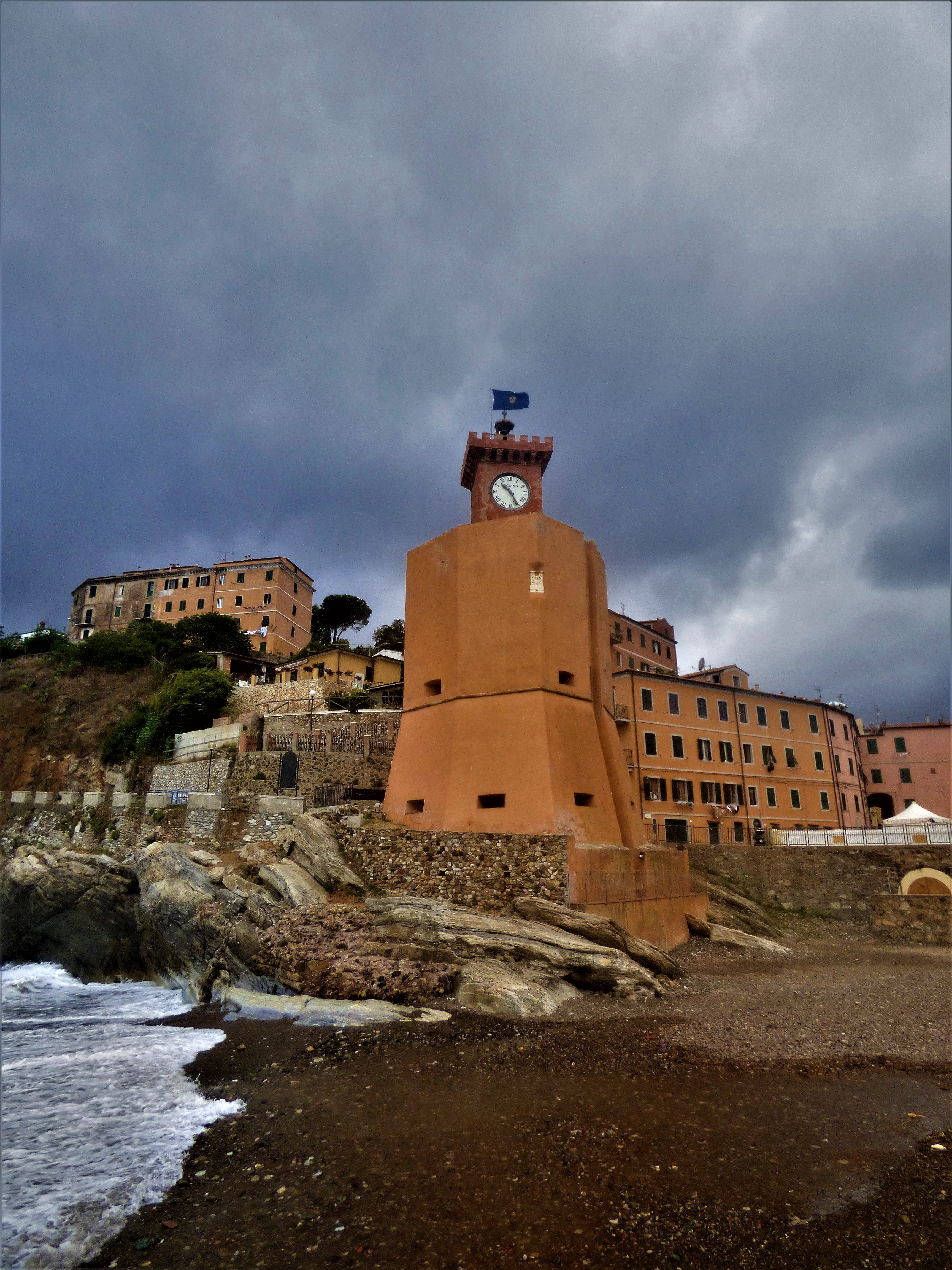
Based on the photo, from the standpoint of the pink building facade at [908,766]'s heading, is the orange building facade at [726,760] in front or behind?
in front

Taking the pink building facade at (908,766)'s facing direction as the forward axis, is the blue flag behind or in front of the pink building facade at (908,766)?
in front

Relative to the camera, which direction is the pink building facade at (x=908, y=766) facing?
toward the camera

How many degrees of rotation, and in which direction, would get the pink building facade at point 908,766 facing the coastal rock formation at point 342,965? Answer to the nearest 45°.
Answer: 0° — it already faces it

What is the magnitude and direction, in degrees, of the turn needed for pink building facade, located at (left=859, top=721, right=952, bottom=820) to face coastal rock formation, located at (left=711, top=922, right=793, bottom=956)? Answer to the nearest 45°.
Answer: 0° — it already faces it

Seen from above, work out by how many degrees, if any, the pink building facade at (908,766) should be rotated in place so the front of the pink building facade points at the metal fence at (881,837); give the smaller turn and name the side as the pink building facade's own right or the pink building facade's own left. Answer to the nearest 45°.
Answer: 0° — it already faces it

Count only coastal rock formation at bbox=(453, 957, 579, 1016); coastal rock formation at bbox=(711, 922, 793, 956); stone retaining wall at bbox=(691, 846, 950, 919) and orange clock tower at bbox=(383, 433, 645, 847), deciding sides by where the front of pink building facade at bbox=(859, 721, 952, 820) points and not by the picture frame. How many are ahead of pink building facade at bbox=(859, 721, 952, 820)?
4

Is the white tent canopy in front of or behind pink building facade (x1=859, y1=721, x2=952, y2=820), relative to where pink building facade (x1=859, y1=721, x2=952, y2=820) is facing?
in front

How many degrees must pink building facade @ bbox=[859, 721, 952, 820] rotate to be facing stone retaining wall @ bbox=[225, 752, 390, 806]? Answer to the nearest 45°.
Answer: approximately 45° to its right

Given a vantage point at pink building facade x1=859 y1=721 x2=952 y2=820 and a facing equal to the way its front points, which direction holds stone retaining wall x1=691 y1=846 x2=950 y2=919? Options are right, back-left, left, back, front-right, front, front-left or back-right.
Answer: front

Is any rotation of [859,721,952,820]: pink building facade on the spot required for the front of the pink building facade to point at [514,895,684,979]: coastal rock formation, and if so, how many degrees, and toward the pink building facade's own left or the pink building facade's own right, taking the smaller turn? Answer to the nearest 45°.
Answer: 0° — it already faces it

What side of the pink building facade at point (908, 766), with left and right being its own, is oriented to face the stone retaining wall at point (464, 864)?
front
